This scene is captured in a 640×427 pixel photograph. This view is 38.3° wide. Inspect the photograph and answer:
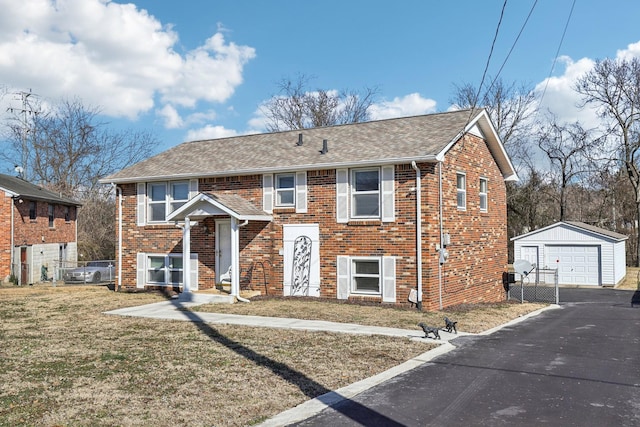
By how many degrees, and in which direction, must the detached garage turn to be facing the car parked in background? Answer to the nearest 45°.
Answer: approximately 45° to its right

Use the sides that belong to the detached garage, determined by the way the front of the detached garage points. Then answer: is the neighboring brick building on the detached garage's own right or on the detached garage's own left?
on the detached garage's own right

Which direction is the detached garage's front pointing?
toward the camera

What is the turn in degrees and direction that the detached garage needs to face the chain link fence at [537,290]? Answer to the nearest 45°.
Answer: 0° — it already faces it

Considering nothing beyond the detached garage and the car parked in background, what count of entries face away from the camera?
0

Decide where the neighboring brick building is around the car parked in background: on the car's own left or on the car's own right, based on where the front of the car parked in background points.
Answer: on the car's own right

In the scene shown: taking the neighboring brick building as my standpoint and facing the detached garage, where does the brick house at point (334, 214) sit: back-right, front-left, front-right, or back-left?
front-right

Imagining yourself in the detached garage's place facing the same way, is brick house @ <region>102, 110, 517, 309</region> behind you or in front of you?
in front

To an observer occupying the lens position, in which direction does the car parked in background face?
facing the viewer and to the left of the viewer

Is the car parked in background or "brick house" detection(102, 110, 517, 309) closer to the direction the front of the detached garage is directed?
the brick house
